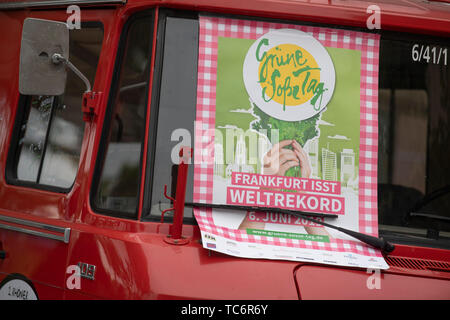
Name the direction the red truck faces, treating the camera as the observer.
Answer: facing the viewer and to the right of the viewer

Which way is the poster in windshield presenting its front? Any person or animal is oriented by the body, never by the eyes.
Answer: toward the camera
